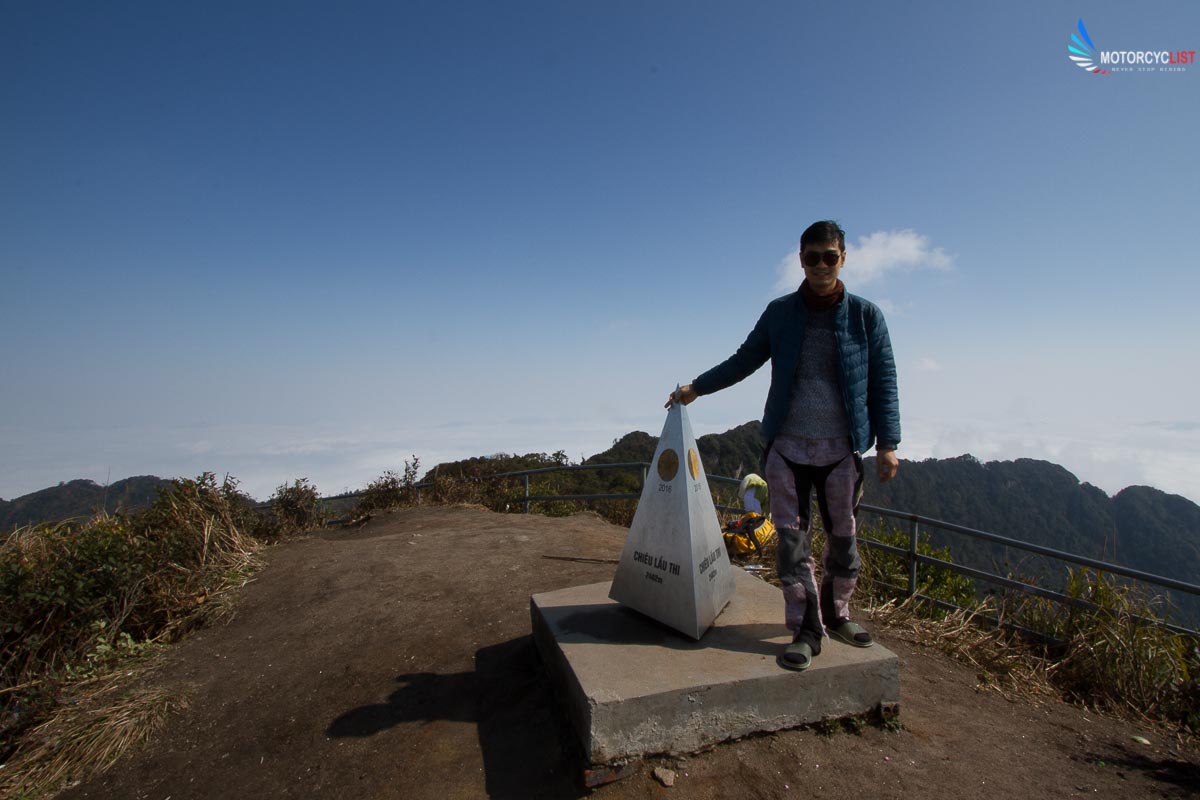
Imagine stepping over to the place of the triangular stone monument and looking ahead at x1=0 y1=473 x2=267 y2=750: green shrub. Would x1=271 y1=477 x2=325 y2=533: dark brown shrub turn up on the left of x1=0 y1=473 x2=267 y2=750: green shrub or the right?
right

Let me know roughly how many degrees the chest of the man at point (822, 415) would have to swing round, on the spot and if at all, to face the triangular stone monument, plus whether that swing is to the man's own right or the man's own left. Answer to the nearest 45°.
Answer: approximately 90° to the man's own right

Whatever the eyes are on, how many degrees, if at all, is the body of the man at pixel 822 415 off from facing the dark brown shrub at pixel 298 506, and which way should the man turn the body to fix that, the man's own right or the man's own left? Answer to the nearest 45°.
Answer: approximately 135° to the man's own right

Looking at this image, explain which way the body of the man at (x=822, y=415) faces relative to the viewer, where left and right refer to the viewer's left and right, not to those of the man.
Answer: facing the viewer

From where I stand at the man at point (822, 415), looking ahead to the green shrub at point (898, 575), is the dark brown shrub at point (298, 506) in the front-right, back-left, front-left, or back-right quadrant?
front-left

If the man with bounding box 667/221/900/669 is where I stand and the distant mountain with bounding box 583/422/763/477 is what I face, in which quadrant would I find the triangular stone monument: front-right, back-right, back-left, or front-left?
front-left

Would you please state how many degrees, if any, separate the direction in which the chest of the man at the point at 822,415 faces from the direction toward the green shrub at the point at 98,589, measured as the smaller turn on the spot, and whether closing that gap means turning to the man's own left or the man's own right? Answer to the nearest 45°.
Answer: approximately 90° to the man's own right

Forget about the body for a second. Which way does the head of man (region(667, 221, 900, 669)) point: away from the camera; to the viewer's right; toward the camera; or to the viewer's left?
toward the camera

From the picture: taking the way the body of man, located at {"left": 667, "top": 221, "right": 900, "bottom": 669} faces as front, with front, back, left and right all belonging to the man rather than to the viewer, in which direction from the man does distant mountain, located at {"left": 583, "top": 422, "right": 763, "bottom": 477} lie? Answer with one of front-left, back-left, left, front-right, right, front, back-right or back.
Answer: back

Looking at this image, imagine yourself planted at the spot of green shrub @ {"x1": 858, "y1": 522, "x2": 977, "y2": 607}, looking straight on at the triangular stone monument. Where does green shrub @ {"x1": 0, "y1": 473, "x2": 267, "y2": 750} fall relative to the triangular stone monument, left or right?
right

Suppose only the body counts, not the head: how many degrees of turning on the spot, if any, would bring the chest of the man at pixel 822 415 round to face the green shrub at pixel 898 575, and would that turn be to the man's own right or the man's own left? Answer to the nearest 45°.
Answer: approximately 180°
